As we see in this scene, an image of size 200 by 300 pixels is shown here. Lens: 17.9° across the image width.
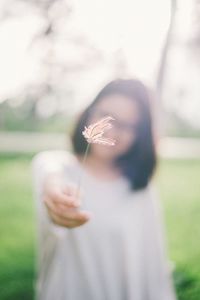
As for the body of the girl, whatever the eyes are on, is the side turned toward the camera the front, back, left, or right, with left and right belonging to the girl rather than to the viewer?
front

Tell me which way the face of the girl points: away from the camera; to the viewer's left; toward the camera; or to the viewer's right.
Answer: toward the camera
